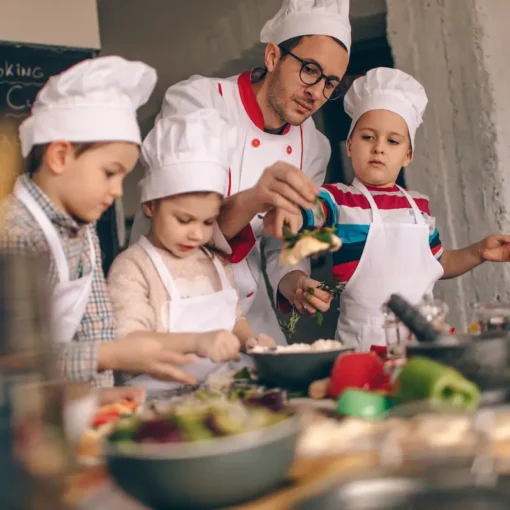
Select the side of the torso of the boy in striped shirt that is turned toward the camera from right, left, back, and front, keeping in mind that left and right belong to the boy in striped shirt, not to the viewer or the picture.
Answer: front

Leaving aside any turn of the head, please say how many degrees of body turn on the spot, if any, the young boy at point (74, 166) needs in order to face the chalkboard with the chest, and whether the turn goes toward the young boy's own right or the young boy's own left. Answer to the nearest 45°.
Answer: approximately 135° to the young boy's own left

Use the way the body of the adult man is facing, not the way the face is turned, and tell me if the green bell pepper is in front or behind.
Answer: in front

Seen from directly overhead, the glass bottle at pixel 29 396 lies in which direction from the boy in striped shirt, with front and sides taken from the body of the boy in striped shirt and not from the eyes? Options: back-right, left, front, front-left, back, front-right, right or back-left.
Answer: front

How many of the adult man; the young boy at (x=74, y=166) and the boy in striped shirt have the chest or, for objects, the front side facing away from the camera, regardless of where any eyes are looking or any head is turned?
0

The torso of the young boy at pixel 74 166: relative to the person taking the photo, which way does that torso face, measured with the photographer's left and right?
facing the viewer and to the right of the viewer

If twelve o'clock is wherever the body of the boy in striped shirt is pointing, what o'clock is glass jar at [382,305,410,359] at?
The glass jar is roughly at 12 o'clock from the boy in striped shirt.

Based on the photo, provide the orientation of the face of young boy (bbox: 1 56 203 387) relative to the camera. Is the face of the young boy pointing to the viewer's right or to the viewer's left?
to the viewer's right

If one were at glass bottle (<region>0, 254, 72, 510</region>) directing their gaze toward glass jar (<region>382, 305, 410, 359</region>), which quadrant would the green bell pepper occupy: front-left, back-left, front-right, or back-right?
front-right

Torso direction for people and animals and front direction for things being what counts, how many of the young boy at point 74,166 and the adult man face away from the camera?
0
